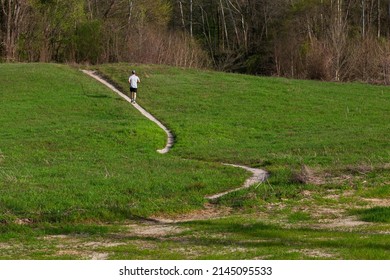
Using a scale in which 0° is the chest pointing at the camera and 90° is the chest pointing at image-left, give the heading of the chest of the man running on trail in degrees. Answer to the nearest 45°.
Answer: approximately 180°
